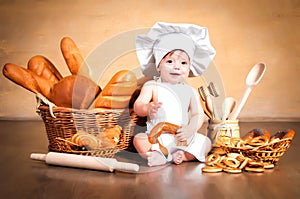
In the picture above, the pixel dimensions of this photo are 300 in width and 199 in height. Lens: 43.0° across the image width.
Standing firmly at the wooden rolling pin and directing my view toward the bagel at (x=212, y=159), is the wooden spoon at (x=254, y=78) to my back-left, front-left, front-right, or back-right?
front-left

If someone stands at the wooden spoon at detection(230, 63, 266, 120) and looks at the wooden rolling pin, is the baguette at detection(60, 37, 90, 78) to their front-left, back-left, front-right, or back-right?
front-right

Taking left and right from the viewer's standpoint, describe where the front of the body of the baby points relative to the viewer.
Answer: facing the viewer

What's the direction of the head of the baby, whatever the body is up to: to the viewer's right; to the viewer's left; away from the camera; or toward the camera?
toward the camera
